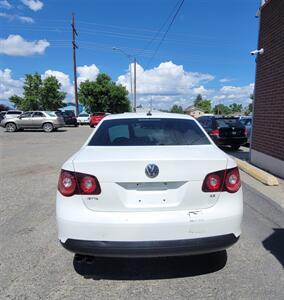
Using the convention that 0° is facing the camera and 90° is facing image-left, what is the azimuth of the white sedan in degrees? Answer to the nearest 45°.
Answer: approximately 180°

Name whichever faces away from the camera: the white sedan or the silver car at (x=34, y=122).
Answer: the white sedan

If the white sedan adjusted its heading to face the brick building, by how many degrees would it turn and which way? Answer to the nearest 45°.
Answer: approximately 45° to its right

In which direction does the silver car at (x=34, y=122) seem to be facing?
to the viewer's left

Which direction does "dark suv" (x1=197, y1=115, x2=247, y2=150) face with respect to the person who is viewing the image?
facing away from the viewer and to the left of the viewer

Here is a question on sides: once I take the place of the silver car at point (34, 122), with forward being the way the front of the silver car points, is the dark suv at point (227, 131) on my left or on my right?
on my left

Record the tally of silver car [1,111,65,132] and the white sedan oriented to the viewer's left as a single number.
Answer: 1

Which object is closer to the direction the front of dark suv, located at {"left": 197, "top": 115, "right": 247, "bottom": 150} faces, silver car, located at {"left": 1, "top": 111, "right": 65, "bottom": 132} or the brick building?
the silver car

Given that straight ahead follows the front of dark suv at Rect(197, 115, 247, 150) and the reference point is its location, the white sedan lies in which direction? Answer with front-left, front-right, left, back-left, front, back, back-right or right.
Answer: back-left
